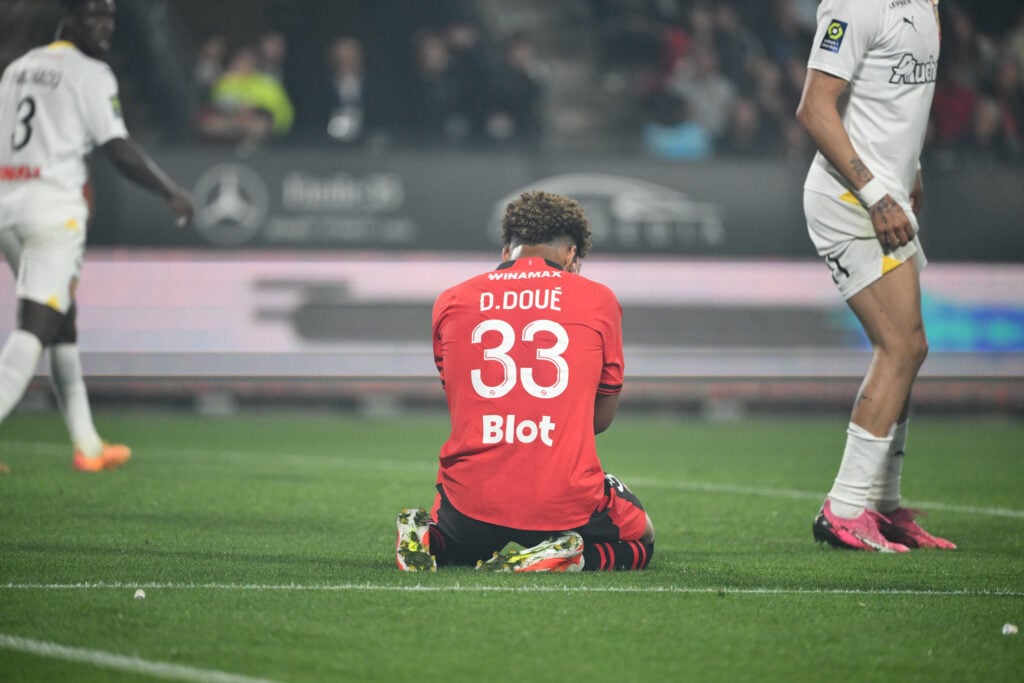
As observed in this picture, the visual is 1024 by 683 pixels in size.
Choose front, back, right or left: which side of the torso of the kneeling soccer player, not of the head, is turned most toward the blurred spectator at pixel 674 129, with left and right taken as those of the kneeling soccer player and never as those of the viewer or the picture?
front

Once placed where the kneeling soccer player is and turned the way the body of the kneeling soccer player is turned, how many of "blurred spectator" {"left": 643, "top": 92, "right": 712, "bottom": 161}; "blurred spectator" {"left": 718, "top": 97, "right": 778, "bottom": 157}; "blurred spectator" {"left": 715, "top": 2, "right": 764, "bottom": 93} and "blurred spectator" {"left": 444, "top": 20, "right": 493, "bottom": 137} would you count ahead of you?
4

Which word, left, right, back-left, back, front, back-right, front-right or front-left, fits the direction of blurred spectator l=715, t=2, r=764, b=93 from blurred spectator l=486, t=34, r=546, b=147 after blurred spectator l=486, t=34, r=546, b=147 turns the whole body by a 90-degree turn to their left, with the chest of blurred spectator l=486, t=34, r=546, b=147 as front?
front-left

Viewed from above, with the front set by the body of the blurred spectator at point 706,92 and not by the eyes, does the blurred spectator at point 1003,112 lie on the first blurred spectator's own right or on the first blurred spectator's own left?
on the first blurred spectator's own left

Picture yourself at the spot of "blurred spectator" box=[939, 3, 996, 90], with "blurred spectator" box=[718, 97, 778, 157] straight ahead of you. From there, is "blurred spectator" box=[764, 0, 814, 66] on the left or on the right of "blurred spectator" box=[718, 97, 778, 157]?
right

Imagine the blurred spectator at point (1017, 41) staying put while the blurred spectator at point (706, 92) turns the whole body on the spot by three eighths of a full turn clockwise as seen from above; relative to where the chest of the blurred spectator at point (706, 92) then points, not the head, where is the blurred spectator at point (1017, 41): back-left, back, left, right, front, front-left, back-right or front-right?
back-right

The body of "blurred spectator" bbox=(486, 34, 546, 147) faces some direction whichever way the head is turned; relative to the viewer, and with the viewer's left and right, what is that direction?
facing the viewer

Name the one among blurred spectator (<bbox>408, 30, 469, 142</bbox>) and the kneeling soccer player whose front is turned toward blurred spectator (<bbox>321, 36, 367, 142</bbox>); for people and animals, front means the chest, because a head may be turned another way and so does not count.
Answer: the kneeling soccer player

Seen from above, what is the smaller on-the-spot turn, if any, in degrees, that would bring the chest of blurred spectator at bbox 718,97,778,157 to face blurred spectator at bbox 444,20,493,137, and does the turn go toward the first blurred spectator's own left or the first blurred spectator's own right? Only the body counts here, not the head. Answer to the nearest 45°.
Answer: approximately 90° to the first blurred spectator's own right

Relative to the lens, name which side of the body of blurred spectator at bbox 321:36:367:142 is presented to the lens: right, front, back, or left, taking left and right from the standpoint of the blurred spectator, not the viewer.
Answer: front

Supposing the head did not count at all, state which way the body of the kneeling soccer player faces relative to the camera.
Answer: away from the camera

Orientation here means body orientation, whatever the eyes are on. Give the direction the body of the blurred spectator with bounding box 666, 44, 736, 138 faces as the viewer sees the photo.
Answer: toward the camera

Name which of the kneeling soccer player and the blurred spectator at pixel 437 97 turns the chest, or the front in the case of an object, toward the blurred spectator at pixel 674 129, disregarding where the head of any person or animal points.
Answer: the kneeling soccer player

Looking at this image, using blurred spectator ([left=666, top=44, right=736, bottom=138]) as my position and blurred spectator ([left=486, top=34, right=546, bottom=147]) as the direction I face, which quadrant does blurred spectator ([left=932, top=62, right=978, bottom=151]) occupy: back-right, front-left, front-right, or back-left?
back-left

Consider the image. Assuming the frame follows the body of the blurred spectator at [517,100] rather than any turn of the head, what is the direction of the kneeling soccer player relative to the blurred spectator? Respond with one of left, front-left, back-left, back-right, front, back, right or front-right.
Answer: front

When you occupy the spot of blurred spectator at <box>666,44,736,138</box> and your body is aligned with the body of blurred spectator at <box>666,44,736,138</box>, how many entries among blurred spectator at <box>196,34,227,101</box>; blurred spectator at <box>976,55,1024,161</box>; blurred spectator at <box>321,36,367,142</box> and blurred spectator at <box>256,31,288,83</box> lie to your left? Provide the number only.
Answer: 1
